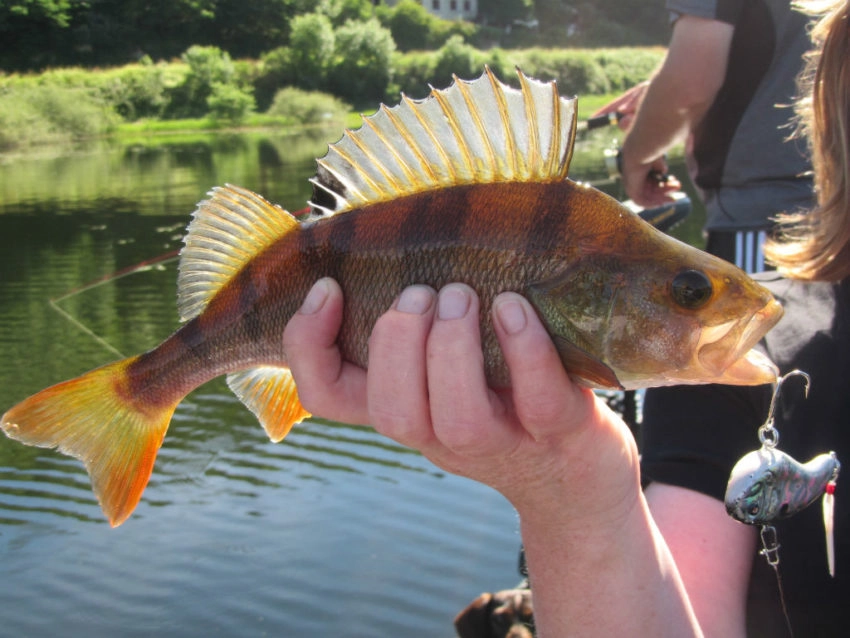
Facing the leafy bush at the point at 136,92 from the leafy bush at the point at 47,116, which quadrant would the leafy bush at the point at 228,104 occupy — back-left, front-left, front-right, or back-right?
front-right

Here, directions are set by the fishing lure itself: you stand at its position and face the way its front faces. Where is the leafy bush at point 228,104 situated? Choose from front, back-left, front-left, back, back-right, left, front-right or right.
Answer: front-right

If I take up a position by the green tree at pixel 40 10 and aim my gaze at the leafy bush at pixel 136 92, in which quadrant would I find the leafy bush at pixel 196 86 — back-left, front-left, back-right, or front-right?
front-left

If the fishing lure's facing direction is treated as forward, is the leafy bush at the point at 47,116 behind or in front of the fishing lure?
in front

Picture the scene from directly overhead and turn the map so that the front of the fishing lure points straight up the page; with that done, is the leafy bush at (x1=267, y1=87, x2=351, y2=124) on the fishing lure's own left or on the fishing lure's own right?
on the fishing lure's own right

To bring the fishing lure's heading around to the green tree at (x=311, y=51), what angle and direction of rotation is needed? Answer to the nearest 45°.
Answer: approximately 45° to its right

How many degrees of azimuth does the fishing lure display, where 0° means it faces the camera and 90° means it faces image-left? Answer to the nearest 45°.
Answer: approximately 90°

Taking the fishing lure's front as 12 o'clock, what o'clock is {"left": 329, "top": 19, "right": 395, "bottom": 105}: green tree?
The green tree is roughly at 2 o'clock from the fishing lure.

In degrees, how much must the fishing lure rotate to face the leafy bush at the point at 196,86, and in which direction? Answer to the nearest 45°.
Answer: approximately 45° to its right

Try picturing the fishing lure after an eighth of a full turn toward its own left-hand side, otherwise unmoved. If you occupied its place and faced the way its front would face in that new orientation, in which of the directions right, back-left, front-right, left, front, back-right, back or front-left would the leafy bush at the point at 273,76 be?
right

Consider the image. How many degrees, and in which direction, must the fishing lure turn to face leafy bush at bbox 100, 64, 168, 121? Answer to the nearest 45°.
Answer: approximately 45° to its right
